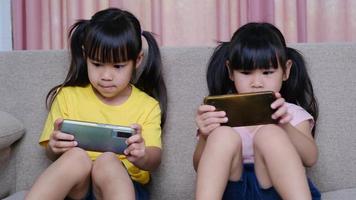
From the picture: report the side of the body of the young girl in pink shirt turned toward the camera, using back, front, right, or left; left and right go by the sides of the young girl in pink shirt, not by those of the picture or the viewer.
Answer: front

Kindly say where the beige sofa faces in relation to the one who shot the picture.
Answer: facing the viewer
